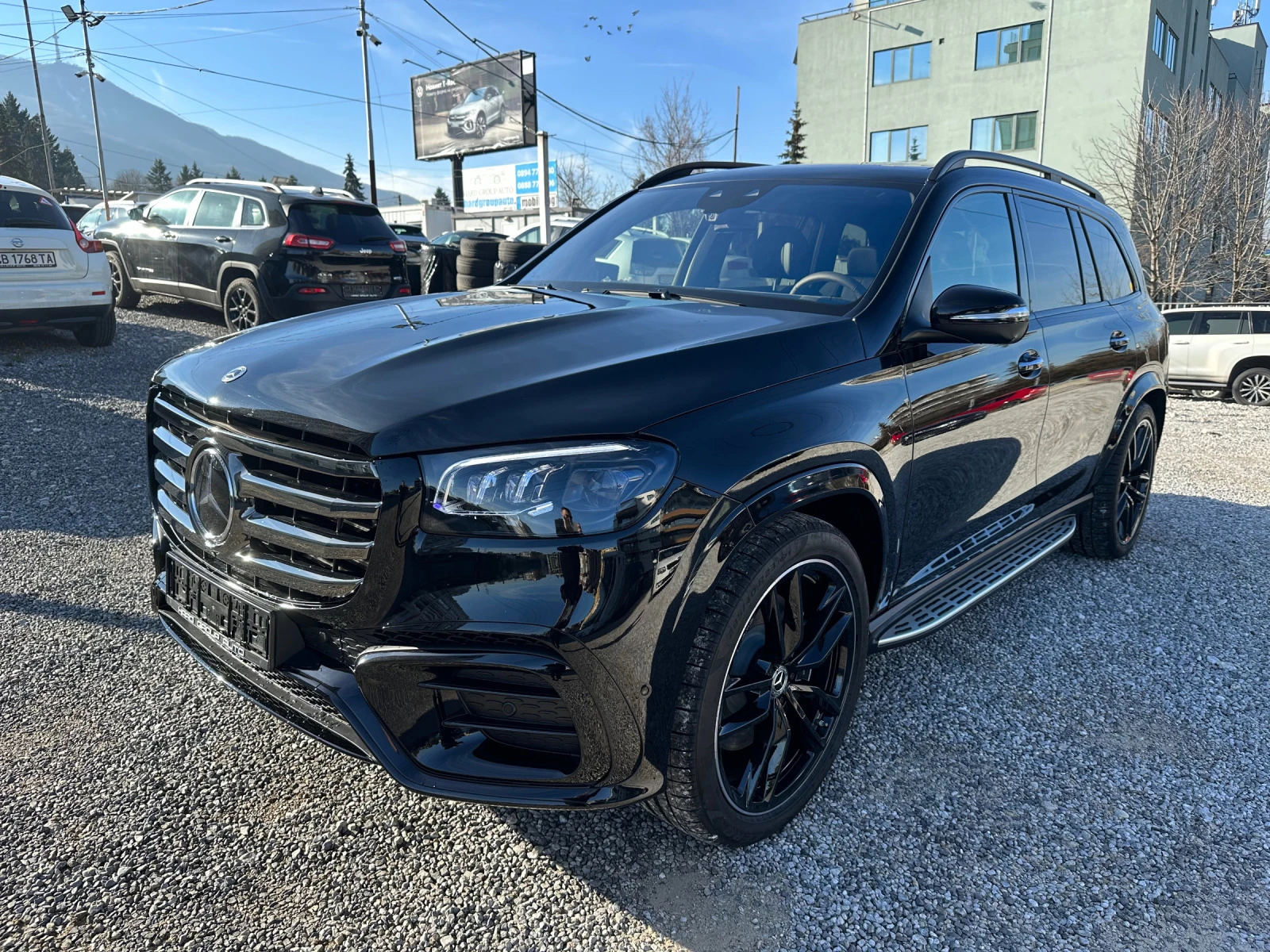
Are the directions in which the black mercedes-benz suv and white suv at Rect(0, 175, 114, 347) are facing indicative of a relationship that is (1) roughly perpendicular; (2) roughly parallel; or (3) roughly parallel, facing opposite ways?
roughly perpendicular

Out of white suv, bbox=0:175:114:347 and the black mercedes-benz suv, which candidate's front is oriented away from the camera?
the white suv

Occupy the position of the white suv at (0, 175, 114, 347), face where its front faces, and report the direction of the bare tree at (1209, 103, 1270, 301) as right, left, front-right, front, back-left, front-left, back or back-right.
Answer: right

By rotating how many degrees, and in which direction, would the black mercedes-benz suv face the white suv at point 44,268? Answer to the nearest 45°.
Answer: approximately 90° to its right

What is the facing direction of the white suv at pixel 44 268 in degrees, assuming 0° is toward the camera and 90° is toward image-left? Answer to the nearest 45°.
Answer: approximately 180°

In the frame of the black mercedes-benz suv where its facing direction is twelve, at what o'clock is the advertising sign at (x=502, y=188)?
The advertising sign is roughly at 4 o'clock from the black mercedes-benz suv.

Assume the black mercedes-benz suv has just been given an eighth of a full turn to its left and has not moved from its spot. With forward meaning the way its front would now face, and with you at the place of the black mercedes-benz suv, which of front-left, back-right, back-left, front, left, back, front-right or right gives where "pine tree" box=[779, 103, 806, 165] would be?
back

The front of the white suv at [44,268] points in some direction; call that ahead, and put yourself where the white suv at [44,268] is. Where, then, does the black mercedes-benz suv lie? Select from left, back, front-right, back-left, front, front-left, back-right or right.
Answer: back

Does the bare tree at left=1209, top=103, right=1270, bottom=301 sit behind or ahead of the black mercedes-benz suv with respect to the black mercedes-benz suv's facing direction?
behind

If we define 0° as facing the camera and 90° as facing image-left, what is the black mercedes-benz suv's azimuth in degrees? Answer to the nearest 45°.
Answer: approximately 45°

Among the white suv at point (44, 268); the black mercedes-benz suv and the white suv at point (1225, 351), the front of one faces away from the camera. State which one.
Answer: the white suv at point (44, 268)
